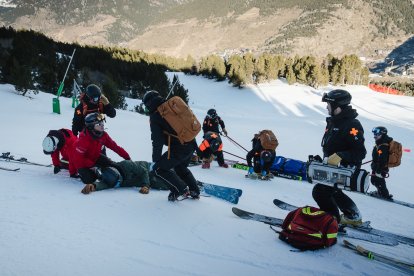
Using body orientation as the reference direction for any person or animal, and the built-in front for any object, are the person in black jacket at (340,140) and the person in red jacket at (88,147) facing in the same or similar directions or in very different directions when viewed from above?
very different directions

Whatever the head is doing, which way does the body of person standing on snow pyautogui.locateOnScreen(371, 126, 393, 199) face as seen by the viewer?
to the viewer's left

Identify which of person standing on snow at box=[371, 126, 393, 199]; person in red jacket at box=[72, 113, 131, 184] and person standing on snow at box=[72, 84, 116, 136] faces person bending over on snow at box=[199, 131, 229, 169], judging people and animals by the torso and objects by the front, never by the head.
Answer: person standing on snow at box=[371, 126, 393, 199]

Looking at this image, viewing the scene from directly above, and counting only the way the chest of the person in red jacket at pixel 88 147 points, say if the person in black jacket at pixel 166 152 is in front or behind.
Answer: in front

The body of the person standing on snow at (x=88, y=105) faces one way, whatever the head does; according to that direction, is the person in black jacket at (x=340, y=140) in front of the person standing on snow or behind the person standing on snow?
in front

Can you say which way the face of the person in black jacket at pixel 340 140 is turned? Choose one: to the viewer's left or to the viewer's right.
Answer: to the viewer's left

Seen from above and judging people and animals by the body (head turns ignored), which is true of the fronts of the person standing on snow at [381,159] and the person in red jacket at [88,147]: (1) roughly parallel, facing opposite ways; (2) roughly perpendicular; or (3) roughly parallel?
roughly parallel, facing opposite ways

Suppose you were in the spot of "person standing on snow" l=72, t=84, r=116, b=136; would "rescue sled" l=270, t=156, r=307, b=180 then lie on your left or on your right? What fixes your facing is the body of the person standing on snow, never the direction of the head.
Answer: on your left

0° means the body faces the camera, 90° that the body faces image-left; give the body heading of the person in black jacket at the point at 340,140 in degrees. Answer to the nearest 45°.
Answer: approximately 90°

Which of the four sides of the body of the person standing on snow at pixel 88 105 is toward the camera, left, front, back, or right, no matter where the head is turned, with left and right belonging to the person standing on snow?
front

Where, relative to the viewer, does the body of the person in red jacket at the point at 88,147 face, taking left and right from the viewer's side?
facing the viewer and to the right of the viewer

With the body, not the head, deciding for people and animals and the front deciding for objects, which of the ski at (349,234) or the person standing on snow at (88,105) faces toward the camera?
the person standing on snow

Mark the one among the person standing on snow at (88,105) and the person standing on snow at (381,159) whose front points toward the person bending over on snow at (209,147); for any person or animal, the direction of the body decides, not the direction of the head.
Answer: the person standing on snow at (381,159)
